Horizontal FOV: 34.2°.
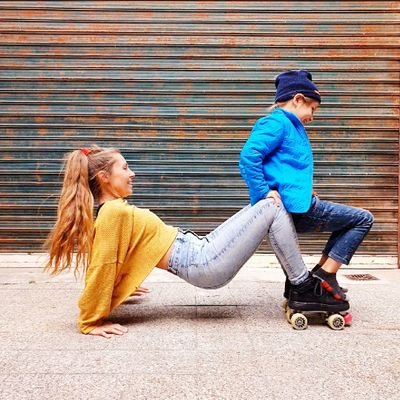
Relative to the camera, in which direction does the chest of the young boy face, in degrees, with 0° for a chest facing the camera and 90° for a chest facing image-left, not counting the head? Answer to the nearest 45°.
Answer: approximately 270°

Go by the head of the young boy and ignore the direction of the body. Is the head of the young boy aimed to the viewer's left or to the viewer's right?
to the viewer's right
